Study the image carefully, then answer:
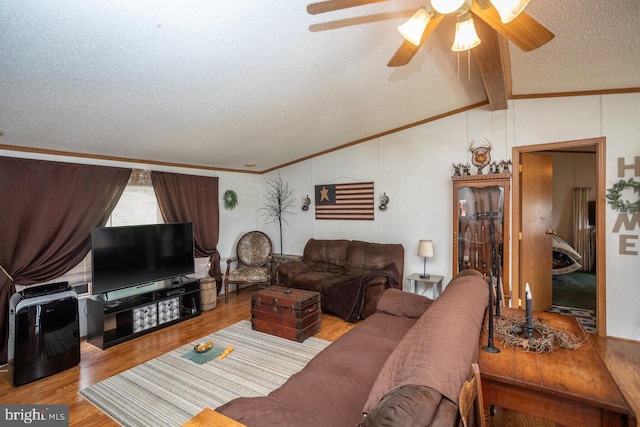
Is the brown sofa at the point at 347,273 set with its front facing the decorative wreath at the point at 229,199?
no

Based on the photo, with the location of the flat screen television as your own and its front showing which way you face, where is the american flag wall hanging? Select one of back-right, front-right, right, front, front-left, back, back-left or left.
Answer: front-left

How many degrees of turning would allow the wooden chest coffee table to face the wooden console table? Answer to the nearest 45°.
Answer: approximately 90° to its left

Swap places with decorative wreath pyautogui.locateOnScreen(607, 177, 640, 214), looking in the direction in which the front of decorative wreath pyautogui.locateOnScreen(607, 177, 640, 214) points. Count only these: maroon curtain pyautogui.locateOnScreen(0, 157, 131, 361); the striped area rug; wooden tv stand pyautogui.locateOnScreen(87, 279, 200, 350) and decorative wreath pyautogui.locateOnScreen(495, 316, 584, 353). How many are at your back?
0

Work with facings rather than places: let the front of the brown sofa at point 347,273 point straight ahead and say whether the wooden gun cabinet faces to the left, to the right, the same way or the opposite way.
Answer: the same way

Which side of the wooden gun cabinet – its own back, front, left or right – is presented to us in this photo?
front

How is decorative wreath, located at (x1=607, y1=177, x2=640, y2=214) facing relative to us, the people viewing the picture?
facing the viewer

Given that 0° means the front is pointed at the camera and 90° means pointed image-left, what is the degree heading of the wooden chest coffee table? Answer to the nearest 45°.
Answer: approximately 45°

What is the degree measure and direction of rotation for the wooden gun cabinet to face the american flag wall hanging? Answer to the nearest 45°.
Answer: approximately 90° to its right

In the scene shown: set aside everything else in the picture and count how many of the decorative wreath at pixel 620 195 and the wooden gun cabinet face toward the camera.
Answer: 2

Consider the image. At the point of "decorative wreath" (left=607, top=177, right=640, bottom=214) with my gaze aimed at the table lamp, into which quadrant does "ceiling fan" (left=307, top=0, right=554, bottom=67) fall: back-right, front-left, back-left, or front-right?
front-left

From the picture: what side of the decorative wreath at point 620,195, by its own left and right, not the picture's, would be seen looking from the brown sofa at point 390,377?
front

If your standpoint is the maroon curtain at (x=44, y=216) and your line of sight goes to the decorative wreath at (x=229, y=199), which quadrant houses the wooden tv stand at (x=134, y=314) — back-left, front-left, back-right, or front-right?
front-right

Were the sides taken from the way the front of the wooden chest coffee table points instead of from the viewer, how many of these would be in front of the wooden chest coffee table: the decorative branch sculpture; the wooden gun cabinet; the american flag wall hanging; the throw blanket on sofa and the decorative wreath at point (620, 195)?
0

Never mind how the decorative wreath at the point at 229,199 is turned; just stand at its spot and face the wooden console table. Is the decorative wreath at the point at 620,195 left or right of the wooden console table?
left

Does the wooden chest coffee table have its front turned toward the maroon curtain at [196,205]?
no

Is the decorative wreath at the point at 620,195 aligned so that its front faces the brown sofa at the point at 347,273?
no

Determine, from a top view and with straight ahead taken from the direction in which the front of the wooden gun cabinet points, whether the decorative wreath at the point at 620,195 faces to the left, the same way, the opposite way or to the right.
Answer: the same way

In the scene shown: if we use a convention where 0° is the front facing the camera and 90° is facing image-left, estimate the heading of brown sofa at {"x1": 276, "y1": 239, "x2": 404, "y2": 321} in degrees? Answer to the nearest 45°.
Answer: approximately 45°

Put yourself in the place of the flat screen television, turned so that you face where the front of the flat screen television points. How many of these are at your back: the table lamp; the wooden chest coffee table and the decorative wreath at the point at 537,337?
0

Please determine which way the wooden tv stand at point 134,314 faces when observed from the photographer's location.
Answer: facing the viewer and to the right of the viewer

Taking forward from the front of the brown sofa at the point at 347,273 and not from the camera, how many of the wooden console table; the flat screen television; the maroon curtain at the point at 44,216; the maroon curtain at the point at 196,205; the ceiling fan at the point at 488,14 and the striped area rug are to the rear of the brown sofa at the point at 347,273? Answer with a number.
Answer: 0
